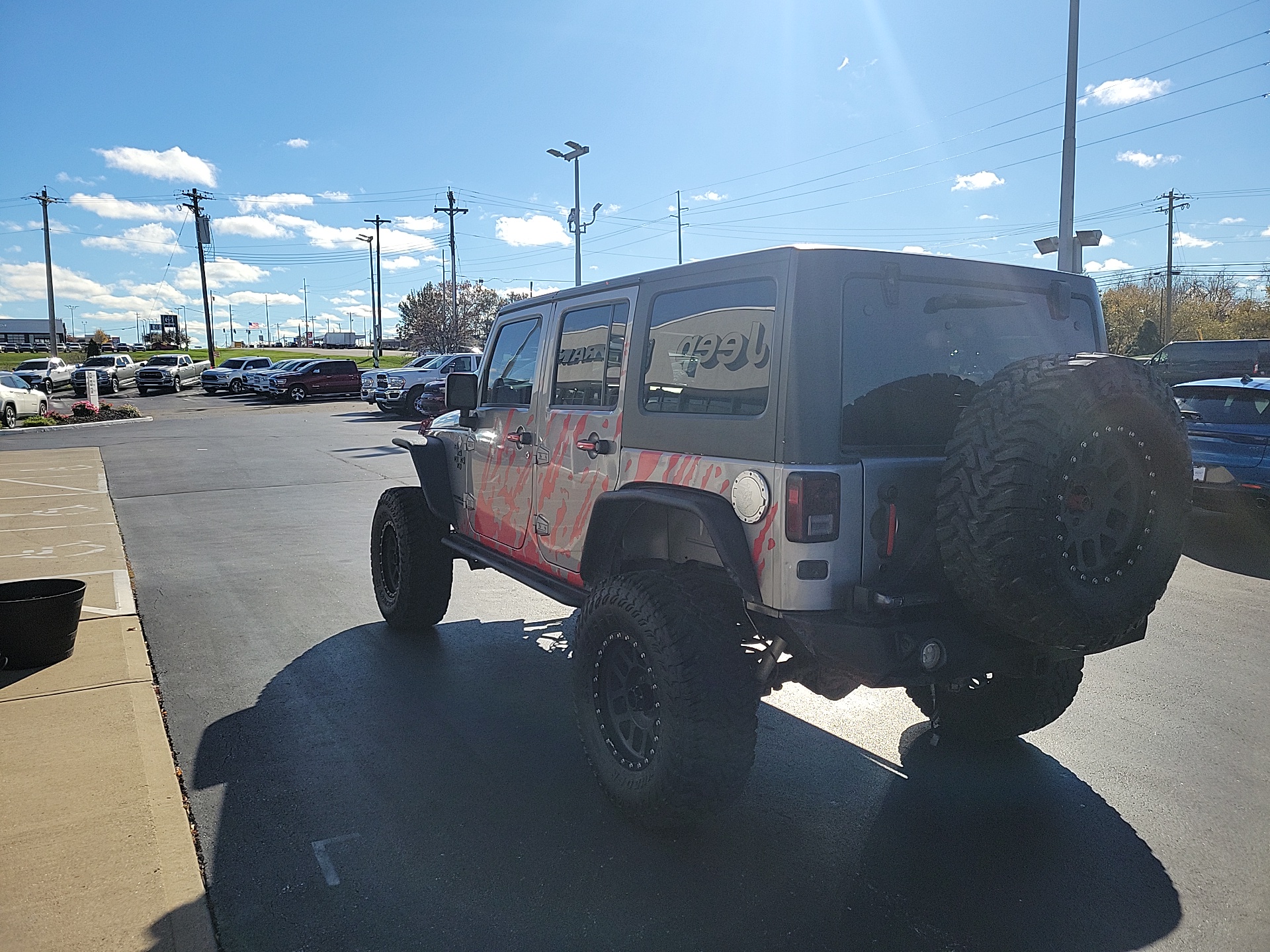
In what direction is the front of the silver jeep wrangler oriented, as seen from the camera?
facing away from the viewer and to the left of the viewer

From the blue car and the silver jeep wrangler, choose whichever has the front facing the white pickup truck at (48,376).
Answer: the silver jeep wrangler

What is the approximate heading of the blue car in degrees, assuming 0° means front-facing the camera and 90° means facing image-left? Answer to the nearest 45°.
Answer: approximately 225°

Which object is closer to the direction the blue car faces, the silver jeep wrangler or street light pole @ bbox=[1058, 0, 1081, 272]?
the street light pole

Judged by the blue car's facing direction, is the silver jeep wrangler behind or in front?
behind

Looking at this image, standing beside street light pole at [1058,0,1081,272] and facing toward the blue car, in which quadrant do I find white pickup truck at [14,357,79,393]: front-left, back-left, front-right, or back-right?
back-right

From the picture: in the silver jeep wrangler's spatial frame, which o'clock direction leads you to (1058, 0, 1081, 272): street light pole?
The street light pole is roughly at 2 o'clock from the silver jeep wrangler.

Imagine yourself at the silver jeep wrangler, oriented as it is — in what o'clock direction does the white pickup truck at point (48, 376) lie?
The white pickup truck is roughly at 12 o'clock from the silver jeep wrangler.

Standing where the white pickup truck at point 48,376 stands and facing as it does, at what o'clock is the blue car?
The blue car is roughly at 10 o'clock from the white pickup truck.

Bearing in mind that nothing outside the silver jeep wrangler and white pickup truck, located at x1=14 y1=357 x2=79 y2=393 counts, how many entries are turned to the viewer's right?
0
